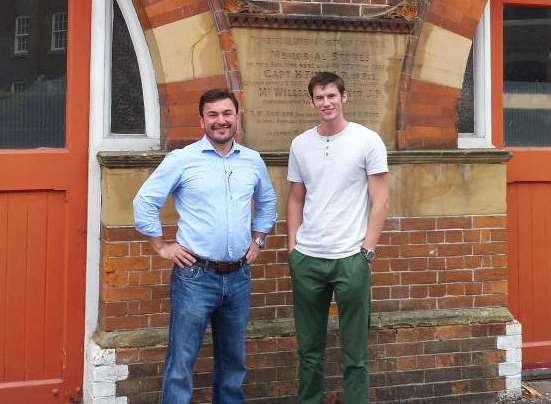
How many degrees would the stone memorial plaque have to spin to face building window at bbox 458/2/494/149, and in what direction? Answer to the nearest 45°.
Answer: approximately 135° to its left

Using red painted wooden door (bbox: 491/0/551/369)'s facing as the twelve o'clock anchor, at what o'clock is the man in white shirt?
The man in white shirt is roughly at 1 o'clock from the red painted wooden door.

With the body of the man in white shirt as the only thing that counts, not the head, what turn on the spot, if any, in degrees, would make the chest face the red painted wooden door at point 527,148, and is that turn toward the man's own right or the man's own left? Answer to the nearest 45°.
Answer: approximately 135° to the man's own left

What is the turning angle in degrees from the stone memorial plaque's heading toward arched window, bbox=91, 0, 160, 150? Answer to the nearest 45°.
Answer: approximately 90° to its right

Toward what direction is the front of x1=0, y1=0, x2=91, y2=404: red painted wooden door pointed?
toward the camera

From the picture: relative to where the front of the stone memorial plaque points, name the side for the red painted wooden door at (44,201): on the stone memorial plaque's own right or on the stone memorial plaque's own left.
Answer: on the stone memorial plaque's own right

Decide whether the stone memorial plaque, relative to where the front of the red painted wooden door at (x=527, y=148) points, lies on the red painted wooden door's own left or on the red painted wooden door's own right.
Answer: on the red painted wooden door's own right

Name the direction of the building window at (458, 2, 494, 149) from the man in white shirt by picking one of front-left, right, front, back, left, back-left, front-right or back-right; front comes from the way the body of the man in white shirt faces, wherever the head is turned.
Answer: back-left

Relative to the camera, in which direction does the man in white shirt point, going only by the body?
toward the camera

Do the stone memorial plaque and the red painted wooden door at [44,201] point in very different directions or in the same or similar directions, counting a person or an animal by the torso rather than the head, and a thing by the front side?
same or similar directions

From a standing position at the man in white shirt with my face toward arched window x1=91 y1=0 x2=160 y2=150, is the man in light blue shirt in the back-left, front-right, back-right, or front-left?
front-left

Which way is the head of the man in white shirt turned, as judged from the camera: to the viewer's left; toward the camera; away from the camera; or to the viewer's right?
toward the camera

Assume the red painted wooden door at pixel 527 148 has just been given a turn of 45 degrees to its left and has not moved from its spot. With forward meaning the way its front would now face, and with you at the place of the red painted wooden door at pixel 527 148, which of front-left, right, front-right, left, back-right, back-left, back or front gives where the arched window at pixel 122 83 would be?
right

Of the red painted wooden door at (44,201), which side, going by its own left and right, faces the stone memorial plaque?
left

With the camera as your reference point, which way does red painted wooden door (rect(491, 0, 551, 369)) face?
facing the viewer

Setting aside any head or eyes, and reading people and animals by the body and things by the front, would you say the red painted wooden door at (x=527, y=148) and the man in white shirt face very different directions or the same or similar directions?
same or similar directions

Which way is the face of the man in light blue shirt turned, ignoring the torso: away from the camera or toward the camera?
toward the camera
